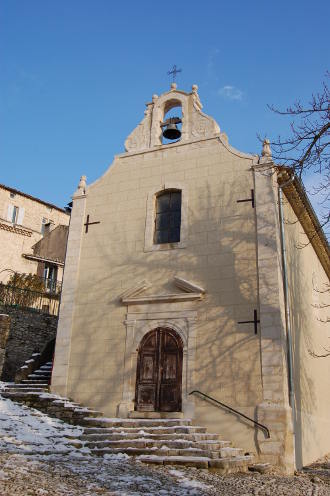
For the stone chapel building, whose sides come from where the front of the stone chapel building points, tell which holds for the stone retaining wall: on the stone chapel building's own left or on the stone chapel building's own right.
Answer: on the stone chapel building's own right

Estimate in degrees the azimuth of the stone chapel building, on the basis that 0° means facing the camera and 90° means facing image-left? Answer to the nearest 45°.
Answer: approximately 45°

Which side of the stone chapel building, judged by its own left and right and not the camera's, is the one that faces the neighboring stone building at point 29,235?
right
